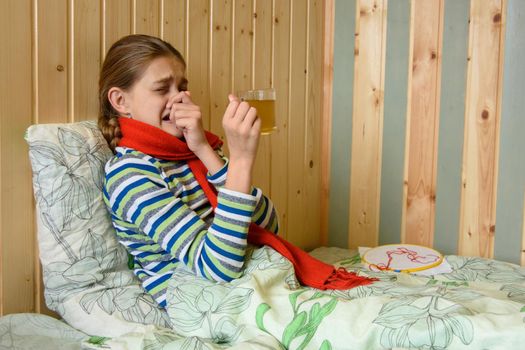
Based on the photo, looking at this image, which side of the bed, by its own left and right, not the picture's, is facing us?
right

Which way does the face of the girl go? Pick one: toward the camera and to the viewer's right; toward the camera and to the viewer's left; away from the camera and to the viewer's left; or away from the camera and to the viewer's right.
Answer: toward the camera and to the viewer's right
